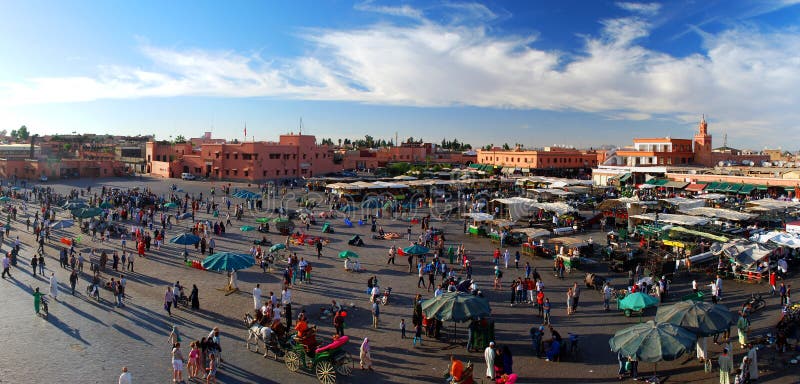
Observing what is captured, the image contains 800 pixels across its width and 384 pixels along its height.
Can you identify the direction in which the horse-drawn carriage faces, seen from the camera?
facing away from the viewer and to the left of the viewer

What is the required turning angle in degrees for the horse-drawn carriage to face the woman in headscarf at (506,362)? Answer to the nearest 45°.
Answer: approximately 135° to its right

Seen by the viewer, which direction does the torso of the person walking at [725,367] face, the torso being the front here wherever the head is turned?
away from the camera

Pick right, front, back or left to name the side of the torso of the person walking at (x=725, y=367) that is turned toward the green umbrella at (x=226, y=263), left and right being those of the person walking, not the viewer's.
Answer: left

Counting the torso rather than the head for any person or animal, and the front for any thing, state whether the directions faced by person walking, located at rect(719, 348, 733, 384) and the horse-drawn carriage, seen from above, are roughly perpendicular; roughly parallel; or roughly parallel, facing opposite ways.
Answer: roughly perpendicular

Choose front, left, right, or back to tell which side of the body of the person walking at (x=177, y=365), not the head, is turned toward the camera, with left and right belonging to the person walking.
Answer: back

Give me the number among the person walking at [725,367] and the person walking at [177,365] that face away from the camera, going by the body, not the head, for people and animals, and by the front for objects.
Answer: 2

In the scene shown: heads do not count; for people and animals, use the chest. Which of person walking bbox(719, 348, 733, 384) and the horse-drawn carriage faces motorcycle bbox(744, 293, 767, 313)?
the person walking

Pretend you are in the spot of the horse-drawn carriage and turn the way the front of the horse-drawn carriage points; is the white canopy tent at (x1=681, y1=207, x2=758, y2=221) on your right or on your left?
on your right

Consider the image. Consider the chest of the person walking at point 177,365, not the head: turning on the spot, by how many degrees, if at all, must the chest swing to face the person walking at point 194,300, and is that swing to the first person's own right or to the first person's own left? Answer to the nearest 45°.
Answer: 0° — they already face them

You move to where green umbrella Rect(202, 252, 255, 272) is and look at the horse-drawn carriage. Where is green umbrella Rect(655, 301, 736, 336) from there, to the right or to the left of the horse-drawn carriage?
left
